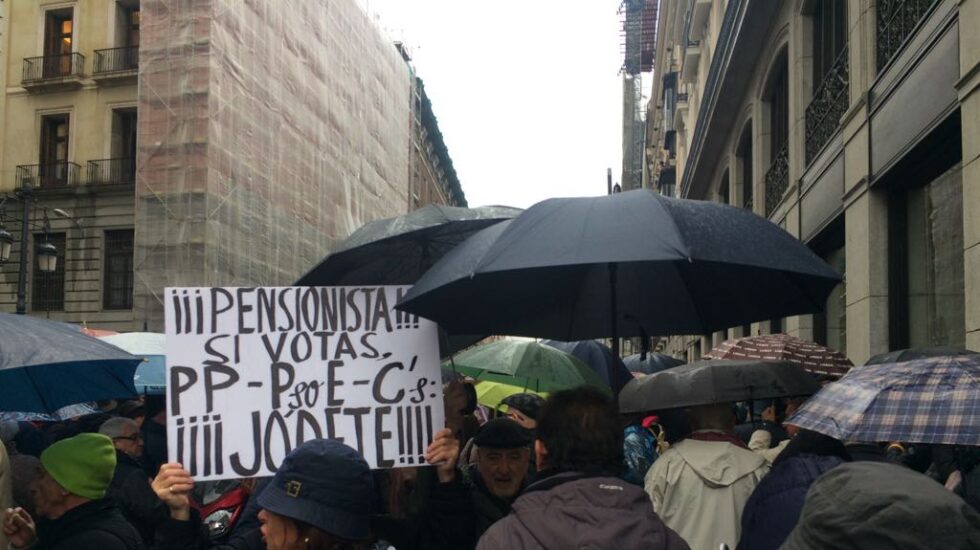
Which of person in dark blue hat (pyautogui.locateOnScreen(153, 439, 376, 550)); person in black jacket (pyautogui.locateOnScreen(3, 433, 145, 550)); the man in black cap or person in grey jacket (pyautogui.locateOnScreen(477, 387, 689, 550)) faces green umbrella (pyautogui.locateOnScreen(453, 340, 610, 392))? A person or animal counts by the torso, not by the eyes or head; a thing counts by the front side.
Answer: the person in grey jacket

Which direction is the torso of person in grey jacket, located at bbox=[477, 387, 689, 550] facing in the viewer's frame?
away from the camera

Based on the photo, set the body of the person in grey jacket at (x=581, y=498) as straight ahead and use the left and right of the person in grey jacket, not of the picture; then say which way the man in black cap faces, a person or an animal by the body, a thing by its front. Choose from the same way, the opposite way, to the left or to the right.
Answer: the opposite way

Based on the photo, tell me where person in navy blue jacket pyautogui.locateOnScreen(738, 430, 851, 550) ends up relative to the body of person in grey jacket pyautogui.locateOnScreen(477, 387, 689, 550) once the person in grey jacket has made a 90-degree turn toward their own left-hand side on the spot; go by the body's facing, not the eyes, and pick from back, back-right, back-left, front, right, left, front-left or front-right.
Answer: back-right

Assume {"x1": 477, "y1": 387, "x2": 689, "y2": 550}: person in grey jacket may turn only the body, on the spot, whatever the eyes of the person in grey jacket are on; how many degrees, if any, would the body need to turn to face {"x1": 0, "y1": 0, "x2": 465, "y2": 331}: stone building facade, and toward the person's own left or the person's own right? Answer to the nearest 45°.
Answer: approximately 45° to the person's own left

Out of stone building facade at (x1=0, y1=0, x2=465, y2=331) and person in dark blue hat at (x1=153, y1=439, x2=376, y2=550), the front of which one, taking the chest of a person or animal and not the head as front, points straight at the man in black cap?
the stone building facade

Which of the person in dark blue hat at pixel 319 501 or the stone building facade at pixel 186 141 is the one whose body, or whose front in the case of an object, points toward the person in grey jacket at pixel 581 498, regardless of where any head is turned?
the stone building facade
